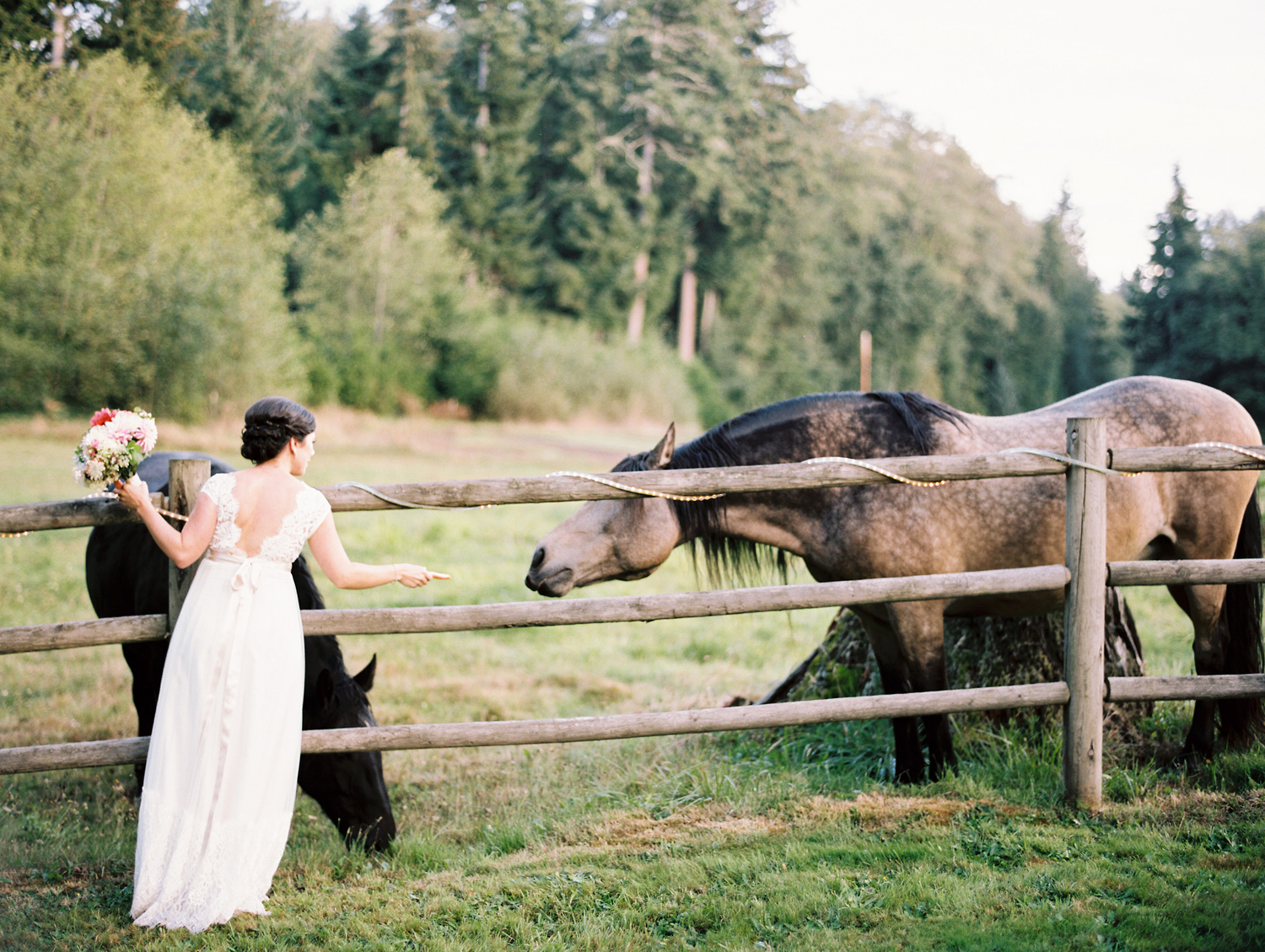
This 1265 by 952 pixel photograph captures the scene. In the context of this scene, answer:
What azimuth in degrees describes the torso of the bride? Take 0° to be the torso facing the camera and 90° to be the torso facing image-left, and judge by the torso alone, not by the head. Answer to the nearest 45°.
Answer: approximately 180°

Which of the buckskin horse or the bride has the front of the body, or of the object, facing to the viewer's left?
the buckskin horse

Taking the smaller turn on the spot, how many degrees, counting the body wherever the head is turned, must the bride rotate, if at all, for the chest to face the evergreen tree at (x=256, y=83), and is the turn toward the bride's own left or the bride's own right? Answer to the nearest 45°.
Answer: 0° — they already face it

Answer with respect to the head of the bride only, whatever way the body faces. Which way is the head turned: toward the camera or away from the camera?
away from the camera

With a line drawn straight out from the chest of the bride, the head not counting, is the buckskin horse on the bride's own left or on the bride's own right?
on the bride's own right

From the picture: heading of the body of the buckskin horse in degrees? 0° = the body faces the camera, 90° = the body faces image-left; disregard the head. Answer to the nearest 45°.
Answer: approximately 90°

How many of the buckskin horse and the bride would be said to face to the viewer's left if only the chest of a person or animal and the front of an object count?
1
